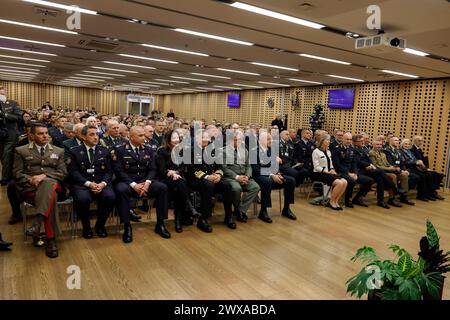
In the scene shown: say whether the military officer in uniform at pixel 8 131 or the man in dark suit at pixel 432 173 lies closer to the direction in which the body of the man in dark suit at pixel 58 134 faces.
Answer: the man in dark suit

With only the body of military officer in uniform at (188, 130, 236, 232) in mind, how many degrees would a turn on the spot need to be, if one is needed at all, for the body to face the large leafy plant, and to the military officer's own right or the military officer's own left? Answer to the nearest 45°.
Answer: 0° — they already face it

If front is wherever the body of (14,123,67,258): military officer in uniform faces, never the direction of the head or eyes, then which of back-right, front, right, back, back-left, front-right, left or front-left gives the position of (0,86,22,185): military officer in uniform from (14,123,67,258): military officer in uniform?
back

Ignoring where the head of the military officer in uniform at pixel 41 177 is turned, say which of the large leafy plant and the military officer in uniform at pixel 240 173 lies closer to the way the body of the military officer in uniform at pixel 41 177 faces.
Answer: the large leafy plant

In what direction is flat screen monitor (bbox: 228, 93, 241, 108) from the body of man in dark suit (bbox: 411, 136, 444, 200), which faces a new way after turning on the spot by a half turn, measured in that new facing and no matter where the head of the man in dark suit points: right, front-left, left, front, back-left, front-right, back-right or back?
front

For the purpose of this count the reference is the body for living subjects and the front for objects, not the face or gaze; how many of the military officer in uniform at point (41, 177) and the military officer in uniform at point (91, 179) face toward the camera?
2
